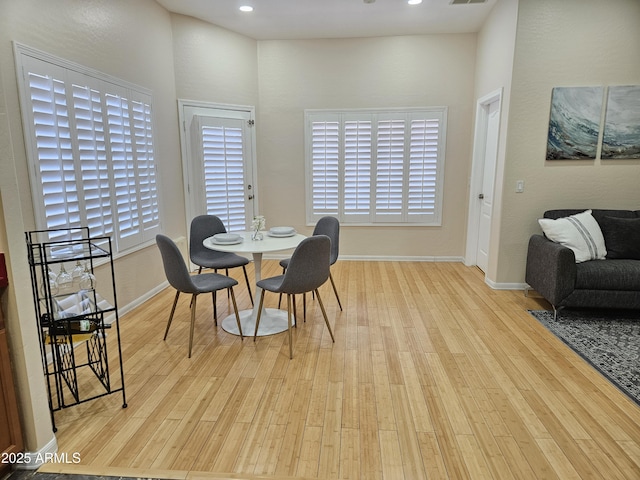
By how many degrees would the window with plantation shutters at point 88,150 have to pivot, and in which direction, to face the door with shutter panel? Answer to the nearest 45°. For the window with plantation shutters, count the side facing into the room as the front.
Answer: approximately 90° to its left

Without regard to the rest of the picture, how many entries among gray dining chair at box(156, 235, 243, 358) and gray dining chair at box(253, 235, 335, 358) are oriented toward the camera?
0

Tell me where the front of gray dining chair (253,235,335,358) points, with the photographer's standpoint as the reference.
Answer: facing away from the viewer and to the left of the viewer

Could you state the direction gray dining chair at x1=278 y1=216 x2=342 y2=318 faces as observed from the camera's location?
facing the viewer and to the left of the viewer

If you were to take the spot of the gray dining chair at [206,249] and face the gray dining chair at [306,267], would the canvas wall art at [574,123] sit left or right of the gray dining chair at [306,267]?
left

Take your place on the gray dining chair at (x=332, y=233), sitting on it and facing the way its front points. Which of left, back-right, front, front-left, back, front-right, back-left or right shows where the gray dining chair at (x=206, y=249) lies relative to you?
front-right

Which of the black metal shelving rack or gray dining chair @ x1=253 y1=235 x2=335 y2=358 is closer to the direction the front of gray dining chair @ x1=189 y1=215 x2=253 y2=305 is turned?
the gray dining chair

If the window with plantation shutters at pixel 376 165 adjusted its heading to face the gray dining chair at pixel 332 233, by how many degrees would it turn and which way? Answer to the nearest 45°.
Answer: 0° — it already faces it
